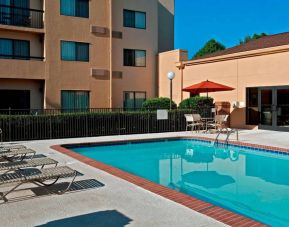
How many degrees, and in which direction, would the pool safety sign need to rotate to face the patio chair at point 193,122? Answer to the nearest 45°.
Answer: approximately 90° to its left

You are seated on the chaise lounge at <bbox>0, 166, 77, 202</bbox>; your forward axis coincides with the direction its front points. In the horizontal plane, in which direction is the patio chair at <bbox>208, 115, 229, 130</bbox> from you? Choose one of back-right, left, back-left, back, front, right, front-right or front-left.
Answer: front-left

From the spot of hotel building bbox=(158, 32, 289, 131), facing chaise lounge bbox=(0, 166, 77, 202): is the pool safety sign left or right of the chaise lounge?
right

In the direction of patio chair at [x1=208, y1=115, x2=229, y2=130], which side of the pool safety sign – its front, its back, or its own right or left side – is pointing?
left

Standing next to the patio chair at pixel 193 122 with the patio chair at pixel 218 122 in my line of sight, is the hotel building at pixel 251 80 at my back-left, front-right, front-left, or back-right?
front-left

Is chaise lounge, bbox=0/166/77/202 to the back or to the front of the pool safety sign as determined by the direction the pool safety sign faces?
to the front

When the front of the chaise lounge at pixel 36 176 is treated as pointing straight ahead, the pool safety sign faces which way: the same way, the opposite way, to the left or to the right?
to the right

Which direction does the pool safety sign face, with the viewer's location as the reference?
facing the viewer

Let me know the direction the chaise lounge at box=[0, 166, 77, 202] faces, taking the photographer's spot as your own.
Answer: facing to the right of the viewer

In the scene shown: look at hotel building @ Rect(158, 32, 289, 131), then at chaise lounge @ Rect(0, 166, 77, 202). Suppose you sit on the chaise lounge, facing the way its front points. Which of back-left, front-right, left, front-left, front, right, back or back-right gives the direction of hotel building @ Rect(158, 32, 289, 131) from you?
front-left

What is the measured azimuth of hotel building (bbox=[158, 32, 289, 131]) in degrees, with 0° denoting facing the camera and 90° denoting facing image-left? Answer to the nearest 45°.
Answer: approximately 45°

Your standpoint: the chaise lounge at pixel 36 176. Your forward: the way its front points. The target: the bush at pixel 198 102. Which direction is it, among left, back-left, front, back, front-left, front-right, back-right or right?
front-left

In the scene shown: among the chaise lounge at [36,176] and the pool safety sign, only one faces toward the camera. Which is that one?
the pool safety sign

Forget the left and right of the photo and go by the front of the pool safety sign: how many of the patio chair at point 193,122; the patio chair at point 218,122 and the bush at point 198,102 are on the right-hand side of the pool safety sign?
0

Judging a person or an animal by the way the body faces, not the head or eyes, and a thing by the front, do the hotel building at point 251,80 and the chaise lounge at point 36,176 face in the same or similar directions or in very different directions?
very different directions
